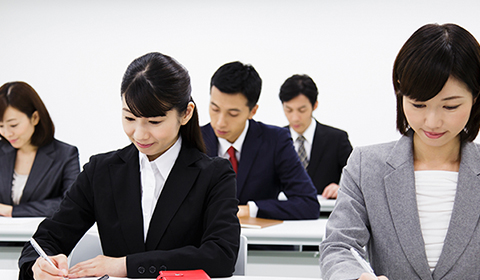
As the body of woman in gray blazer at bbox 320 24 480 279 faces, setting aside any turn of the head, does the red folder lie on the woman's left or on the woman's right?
on the woman's right

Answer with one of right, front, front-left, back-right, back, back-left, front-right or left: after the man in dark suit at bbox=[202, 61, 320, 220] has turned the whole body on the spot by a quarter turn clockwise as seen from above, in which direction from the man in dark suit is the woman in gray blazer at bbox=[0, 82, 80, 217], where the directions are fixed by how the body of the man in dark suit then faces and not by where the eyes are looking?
front-left

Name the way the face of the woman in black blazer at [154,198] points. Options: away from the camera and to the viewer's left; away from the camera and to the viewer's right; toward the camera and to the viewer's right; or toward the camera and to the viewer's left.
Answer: toward the camera and to the viewer's left

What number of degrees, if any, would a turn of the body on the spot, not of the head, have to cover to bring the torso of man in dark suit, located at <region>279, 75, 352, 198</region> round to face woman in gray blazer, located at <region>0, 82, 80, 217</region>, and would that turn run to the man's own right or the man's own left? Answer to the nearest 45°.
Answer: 0° — they already face them

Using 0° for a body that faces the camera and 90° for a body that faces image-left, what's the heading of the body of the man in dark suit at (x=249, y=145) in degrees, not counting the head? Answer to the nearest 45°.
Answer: approximately 45°

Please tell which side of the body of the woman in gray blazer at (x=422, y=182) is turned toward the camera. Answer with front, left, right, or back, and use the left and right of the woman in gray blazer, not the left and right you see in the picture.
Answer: front
